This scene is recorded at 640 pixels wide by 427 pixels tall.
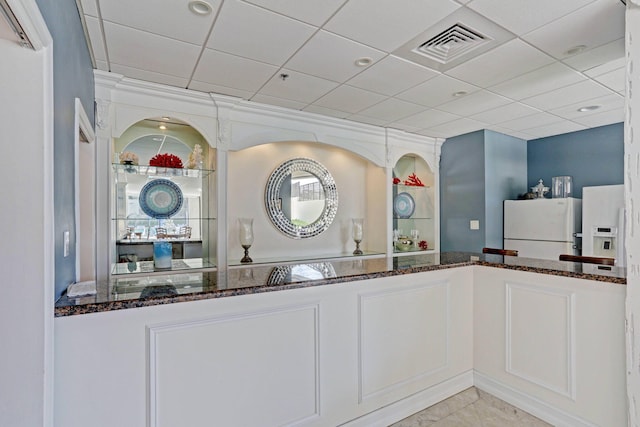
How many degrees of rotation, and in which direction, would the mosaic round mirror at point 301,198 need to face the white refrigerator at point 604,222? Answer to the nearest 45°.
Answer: approximately 45° to its left

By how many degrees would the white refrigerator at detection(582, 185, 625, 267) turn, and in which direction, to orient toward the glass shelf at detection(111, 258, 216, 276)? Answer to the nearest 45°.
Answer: approximately 45° to its right

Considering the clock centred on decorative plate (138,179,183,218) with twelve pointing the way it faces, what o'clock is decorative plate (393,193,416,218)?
decorative plate (393,193,416,218) is roughly at 9 o'clock from decorative plate (138,179,183,218).

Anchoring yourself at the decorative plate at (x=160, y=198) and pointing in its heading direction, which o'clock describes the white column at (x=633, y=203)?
The white column is roughly at 11 o'clock from the decorative plate.

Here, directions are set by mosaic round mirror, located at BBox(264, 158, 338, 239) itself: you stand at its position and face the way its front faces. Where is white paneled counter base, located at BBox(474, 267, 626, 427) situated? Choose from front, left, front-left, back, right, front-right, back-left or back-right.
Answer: front

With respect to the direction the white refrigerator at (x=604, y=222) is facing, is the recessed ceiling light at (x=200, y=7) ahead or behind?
ahead

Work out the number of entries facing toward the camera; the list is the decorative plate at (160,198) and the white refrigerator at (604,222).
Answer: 2

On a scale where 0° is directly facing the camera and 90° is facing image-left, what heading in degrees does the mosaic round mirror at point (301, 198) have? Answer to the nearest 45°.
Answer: approximately 315°

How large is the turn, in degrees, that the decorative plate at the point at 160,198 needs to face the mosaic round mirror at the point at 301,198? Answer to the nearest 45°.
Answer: approximately 90° to its left

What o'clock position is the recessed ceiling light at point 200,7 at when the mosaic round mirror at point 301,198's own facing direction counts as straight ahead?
The recessed ceiling light is roughly at 2 o'clock from the mosaic round mirror.

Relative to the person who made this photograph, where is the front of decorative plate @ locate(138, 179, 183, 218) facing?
facing the viewer

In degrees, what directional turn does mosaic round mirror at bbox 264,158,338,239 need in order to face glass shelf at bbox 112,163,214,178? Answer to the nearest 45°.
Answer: approximately 90° to its right

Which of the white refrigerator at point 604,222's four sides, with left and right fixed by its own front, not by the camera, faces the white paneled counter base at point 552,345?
front

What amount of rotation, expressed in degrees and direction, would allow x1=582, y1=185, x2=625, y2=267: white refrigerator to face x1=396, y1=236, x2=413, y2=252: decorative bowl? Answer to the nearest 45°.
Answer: approximately 90° to its right

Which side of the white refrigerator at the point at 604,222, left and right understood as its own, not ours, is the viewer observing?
front
